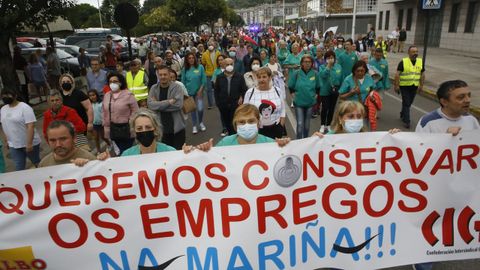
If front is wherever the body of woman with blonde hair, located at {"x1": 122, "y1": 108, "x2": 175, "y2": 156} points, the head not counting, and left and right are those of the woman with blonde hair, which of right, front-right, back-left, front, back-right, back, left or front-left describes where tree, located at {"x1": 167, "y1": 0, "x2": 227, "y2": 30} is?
back

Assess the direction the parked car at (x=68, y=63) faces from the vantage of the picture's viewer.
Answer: facing the viewer and to the right of the viewer

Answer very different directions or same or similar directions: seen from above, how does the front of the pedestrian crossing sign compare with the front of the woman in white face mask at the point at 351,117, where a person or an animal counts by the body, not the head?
same or similar directions

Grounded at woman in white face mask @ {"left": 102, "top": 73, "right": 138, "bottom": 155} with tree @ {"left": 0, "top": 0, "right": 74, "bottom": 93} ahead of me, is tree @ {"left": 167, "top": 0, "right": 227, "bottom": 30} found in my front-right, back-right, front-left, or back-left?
front-right

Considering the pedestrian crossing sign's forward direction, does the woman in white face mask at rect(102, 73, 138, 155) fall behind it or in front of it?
in front

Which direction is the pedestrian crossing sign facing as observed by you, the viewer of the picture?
facing the viewer

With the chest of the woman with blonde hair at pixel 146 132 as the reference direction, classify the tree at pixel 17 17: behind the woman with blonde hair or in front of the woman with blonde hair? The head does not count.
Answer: behind

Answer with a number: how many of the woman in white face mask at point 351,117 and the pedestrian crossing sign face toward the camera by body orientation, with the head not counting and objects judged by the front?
2

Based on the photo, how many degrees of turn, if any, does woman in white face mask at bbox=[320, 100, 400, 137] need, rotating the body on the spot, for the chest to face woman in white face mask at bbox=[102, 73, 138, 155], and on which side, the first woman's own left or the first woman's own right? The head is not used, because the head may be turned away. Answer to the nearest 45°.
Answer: approximately 90° to the first woman's own right

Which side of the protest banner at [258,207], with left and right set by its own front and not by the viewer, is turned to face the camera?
front

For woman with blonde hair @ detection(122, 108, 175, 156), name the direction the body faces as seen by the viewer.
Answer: toward the camera

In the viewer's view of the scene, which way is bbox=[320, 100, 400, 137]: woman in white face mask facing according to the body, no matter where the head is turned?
toward the camera

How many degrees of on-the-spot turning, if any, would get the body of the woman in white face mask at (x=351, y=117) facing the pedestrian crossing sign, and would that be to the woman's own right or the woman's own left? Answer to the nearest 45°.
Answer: approximately 180°

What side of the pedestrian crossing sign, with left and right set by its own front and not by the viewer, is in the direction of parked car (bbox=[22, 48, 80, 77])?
right

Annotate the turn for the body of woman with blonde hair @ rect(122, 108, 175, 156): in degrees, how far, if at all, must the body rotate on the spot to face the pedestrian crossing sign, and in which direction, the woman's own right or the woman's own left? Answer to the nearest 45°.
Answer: approximately 135° to the woman's own left
